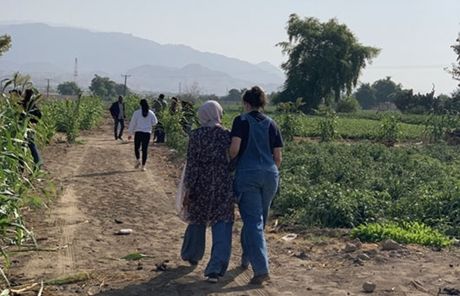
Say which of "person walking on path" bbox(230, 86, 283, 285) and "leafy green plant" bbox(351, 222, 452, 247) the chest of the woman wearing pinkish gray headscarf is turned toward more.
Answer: the leafy green plant

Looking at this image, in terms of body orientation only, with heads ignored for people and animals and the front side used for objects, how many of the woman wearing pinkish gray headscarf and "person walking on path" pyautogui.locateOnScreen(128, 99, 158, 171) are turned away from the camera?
2

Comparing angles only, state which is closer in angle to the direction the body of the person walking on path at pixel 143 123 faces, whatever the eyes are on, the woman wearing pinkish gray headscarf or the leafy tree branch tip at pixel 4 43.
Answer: the leafy tree branch tip

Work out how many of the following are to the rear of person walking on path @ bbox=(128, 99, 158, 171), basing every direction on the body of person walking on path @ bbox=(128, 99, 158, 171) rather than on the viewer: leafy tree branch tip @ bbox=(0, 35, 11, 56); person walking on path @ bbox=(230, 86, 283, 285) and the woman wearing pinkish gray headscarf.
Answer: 2

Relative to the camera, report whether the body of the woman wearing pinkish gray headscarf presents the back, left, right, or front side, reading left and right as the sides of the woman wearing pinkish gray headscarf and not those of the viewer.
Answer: back

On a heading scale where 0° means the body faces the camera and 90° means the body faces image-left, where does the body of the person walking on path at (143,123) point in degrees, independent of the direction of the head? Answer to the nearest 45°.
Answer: approximately 180°

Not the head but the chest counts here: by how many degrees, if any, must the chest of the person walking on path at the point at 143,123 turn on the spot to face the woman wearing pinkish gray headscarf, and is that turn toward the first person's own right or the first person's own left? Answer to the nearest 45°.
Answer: approximately 180°

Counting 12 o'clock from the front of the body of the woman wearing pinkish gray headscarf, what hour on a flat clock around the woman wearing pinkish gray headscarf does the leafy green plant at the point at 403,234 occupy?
The leafy green plant is roughly at 2 o'clock from the woman wearing pinkish gray headscarf.

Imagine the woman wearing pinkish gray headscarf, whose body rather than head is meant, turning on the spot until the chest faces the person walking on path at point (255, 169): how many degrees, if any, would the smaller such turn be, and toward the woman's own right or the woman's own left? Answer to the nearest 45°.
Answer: approximately 90° to the woman's own right

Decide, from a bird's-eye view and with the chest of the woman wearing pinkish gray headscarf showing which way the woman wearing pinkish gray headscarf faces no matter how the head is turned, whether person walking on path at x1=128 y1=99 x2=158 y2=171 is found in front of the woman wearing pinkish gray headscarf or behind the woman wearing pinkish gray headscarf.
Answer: in front

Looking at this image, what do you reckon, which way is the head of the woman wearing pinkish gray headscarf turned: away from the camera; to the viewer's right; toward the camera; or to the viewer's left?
away from the camera

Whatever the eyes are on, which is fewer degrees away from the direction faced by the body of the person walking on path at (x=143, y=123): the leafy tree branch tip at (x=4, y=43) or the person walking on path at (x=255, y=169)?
the leafy tree branch tip
